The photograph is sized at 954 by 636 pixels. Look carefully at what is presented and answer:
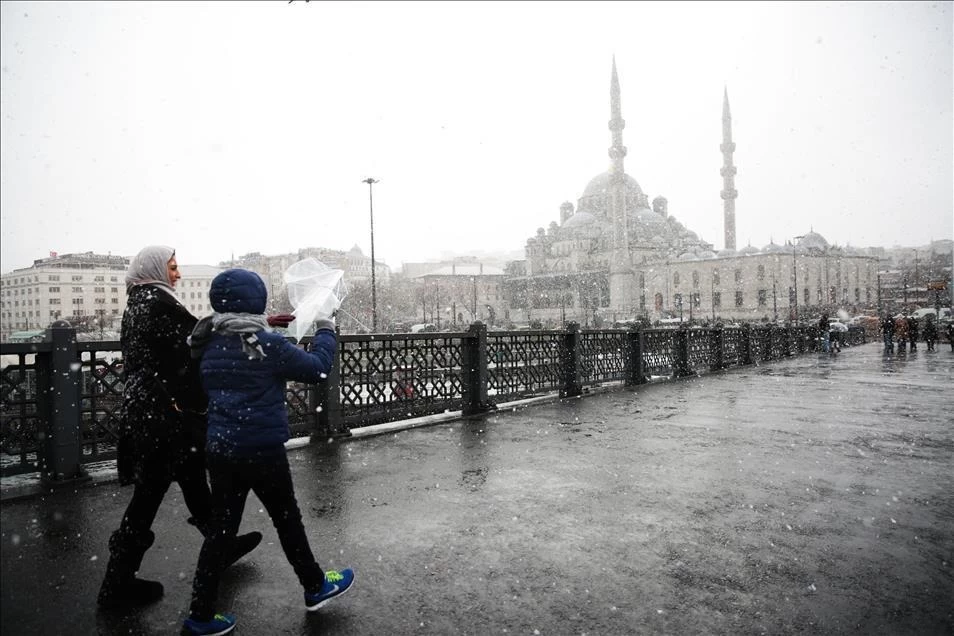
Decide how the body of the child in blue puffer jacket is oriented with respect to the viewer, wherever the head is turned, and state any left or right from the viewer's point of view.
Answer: facing away from the viewer and to the right of the viewer

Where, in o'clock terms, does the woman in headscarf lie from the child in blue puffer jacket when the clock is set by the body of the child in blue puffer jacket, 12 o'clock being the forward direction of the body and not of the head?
The woman in headscarf is roughly at 9 o'clock from the child in blue puffer jacket.

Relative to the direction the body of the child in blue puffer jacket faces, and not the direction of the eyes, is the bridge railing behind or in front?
in front

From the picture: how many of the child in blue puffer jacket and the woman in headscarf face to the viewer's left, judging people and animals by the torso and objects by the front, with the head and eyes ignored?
0

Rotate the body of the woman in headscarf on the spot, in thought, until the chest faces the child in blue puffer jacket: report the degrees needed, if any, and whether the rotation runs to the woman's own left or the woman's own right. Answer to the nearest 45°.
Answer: approximately 45° to the woman's own right

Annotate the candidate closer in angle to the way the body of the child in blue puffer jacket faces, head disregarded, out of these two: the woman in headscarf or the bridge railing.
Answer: the bridge railing

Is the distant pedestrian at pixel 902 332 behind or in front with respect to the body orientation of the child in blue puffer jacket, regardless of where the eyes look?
in front

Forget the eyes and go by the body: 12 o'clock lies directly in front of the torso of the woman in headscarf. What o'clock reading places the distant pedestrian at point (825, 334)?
The distant pedestrian is roughly at 11 o'clock from the woman in headscarf.

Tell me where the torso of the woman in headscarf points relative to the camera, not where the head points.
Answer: to the viewer's right
